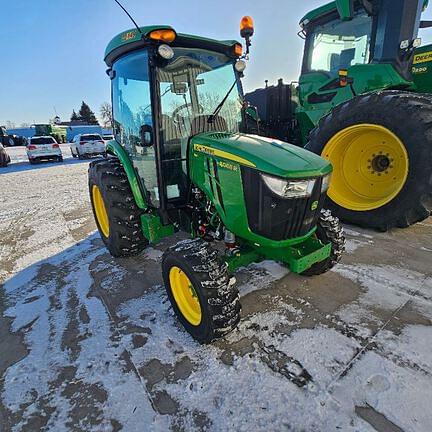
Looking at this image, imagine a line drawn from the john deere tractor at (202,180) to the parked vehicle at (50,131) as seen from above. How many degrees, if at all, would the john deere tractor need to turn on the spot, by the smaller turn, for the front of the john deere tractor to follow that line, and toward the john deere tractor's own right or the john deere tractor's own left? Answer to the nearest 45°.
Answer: approximately 180°

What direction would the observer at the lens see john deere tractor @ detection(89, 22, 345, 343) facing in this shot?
facing the viewer and to the right of the viewer

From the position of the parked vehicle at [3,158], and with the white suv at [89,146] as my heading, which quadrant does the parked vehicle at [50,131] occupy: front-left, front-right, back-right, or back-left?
front-left

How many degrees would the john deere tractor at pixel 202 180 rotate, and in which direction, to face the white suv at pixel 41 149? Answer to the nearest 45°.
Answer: approximately 180°
